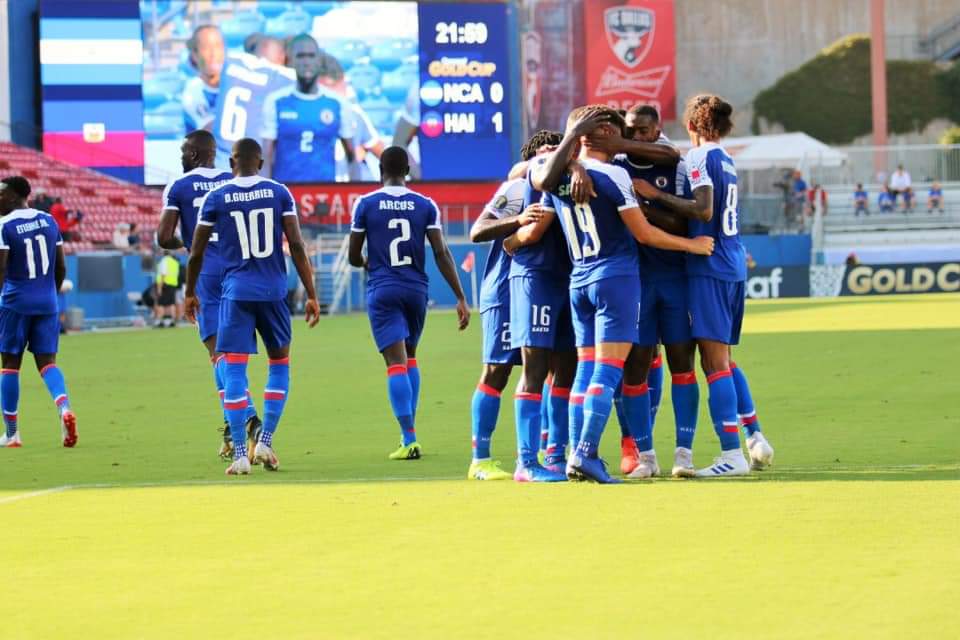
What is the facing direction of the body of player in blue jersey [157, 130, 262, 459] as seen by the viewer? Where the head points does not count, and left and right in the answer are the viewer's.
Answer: facing away from the viewer and to the left of the viewer

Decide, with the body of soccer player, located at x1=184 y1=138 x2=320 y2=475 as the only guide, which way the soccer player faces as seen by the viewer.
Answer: away from the camera

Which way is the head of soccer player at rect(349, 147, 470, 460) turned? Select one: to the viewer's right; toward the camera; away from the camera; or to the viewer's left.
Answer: away from the camera

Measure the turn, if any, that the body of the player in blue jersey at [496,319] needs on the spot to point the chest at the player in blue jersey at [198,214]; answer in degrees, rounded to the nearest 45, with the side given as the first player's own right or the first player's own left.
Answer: approximately 135° to the first player's own left

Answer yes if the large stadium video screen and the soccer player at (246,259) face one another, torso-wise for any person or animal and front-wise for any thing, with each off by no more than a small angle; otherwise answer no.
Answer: yes

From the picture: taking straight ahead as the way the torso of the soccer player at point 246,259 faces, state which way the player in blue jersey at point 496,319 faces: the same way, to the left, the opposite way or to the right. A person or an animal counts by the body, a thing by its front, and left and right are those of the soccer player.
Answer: to the right

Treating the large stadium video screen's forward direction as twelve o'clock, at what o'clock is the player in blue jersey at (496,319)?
The player in blue jersey is roughly at 12 o'clock from the large stadium video screen.

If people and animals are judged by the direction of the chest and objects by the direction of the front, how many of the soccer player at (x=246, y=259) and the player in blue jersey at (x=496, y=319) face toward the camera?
0

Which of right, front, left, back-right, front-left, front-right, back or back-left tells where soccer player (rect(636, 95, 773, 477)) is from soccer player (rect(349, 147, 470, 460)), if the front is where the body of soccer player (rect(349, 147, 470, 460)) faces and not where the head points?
back-right

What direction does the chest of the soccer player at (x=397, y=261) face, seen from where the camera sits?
away from the camera

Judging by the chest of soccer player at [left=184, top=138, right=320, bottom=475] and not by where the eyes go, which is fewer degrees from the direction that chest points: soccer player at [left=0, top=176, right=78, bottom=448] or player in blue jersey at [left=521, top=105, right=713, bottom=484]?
the soccer player

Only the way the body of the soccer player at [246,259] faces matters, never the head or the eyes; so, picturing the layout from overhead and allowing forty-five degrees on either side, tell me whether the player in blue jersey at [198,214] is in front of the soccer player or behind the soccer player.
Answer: in front

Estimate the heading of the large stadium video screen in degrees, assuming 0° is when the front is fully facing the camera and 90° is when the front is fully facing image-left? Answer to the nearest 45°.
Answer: approximately 0°

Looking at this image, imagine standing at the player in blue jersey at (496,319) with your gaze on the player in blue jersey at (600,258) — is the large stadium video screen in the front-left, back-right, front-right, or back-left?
back-left

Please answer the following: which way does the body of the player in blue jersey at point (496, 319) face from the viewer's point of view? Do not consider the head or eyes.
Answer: to the viewer's right
